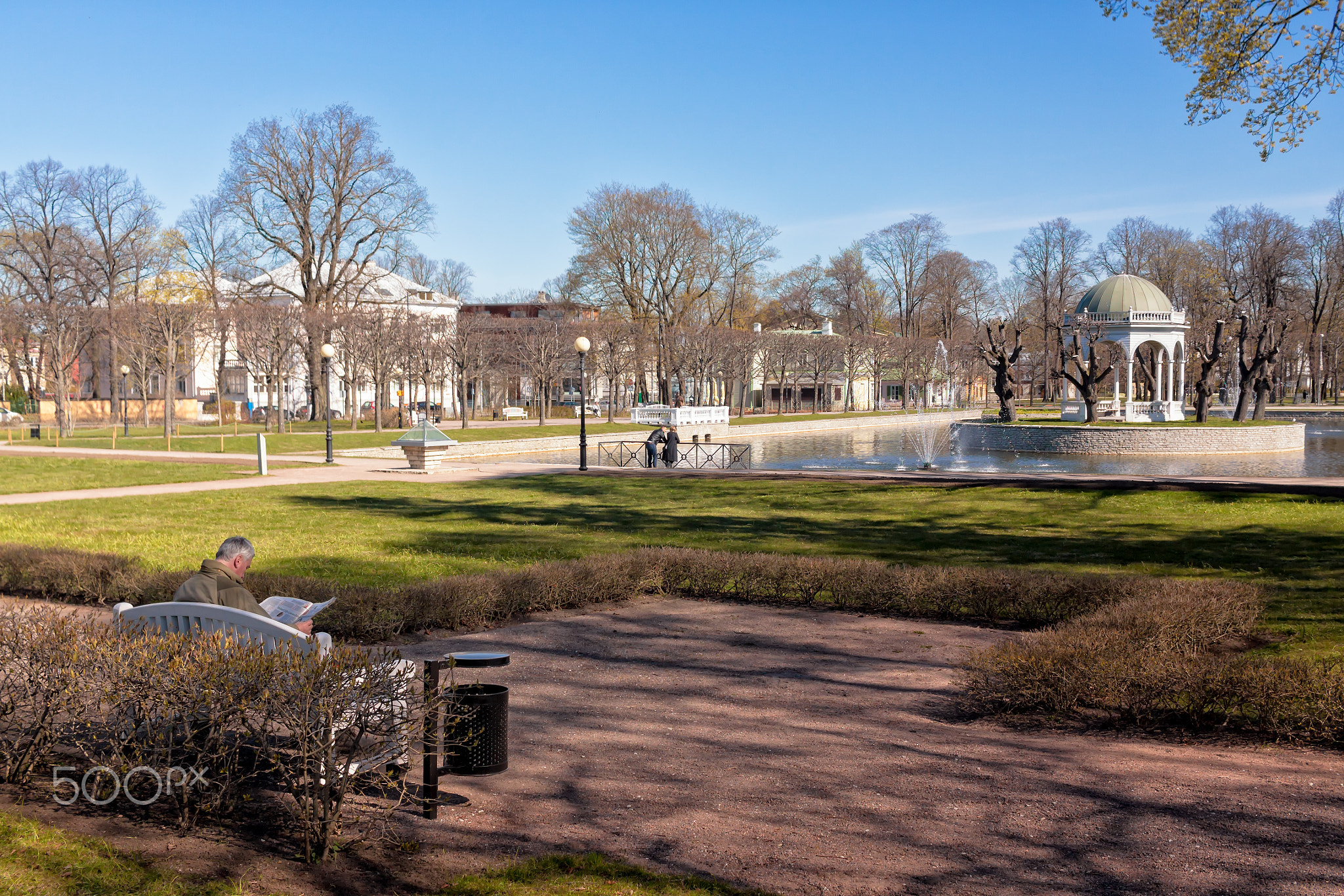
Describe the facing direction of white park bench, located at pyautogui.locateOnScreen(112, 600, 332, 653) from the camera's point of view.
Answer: facing away from the viewer and to the right of the viewer

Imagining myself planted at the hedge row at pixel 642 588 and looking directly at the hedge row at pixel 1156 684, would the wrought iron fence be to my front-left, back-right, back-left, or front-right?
back-left

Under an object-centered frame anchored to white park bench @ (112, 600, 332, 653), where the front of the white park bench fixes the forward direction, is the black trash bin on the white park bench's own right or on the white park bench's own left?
on the white park bench's own right

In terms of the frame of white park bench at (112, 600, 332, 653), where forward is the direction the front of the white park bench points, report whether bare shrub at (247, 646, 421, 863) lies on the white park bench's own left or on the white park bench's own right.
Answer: on the white park bench's own right

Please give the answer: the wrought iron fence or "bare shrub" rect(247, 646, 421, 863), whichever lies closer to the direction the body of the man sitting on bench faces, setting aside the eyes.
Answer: the wrought iron fence

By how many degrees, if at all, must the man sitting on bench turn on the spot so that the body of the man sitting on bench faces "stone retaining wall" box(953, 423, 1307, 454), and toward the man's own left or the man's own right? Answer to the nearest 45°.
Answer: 0° — they already face it

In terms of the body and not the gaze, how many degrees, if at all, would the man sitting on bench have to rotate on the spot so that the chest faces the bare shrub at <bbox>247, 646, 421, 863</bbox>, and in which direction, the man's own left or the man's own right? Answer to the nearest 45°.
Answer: approximately 135° to the man's own right

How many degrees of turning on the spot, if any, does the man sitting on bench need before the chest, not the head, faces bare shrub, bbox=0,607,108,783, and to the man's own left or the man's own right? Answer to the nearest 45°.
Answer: approximately 180°

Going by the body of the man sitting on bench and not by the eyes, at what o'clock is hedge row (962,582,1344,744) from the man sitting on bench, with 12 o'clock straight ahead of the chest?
The hedge row is roughly at 2 o'clock from the man sitting on bench.

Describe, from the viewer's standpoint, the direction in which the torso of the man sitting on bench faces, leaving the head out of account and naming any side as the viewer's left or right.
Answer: facing away from the viewer and to the right of the viewer
